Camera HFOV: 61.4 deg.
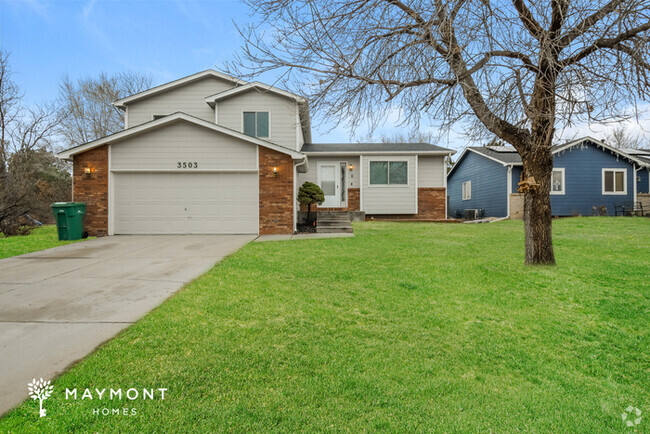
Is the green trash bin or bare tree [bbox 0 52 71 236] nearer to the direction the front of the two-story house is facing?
the green trash bin

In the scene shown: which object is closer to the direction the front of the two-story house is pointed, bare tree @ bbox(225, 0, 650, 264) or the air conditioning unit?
the bare tree

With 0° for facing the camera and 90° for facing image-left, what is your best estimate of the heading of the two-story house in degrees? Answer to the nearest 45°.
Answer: approximately 0°

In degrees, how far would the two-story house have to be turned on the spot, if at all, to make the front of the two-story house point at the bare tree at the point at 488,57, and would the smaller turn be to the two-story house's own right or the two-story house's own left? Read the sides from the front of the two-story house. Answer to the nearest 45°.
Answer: approximately 45° to the two-story house's own left

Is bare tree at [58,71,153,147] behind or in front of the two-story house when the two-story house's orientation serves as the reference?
behind

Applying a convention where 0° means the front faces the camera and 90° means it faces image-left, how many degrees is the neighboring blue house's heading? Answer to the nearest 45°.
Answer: approximately 0°

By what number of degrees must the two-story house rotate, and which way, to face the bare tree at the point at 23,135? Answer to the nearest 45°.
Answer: approximately 135° to its right

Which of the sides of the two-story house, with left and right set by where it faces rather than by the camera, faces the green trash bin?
right

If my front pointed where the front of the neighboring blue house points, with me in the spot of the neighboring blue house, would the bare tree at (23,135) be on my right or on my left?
on my right

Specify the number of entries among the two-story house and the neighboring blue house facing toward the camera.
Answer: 2

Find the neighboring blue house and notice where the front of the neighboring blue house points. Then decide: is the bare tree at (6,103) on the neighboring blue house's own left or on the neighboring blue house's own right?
on the neighboring blue house's own right
